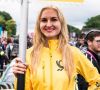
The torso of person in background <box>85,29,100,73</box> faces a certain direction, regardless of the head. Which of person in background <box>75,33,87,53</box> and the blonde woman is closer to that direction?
the blonde woman

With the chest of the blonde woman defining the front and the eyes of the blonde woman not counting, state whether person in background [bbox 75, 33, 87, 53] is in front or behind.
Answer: behind

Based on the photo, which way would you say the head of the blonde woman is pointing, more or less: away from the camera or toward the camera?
toward the camera

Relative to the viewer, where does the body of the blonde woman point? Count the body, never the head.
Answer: toward the camera

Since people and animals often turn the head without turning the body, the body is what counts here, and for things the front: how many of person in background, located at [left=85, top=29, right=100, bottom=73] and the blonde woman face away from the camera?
0
